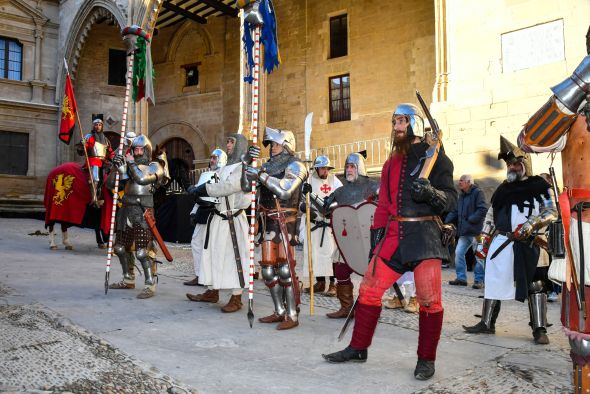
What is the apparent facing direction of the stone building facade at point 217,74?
toward the camera

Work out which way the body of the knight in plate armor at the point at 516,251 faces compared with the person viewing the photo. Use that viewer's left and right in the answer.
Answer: facing the viewer and to the left of the viewer

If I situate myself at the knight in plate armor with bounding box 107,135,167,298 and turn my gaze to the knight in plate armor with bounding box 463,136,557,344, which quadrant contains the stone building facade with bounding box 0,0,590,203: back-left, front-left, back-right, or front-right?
back-left

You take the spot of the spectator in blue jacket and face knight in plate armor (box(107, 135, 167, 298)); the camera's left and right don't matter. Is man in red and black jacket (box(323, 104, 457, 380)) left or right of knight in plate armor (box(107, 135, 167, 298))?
left

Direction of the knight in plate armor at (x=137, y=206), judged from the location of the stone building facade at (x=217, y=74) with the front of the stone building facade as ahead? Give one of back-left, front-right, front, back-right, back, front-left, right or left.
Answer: front

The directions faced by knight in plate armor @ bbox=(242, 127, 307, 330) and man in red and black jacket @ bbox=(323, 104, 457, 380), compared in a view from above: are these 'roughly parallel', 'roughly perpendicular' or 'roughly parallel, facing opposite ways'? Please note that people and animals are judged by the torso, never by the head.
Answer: roughly parallel

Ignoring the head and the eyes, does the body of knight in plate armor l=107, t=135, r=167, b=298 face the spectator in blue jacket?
no

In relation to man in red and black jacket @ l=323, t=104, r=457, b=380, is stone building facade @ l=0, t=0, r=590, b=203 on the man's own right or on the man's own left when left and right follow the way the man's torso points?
on the man's own right

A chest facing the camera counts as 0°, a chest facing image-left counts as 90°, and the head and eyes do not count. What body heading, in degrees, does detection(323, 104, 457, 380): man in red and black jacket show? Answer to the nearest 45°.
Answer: approximately 45°

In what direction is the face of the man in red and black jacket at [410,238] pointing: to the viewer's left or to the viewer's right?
to the viewer's left

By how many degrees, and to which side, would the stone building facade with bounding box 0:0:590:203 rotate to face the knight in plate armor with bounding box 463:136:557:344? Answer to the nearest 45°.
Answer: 0° — it already faces them

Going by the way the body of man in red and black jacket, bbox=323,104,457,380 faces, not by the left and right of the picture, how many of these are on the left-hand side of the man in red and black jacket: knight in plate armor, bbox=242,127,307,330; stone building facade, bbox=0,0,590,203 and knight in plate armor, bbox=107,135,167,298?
0

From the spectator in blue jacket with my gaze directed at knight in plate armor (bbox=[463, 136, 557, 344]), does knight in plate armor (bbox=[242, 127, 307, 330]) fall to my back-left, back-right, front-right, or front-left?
front-right
